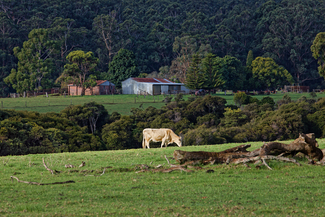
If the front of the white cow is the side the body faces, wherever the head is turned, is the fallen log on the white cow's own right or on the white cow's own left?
on the white cow's own right

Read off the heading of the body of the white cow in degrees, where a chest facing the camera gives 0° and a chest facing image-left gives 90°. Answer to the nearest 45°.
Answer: approximately 270°
